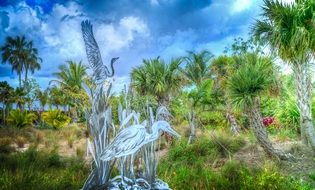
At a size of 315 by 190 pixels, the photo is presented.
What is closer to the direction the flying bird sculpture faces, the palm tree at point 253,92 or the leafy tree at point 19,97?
the palm tree

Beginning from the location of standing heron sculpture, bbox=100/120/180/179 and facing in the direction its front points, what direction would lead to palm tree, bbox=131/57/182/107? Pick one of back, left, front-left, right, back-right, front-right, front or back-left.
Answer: left

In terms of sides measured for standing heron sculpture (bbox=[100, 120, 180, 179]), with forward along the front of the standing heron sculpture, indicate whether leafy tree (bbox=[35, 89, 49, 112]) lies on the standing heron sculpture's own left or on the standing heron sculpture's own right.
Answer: on the standing heron sculpture's own left

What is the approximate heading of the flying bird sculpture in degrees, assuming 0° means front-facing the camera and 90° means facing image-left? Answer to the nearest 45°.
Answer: approximately 270°

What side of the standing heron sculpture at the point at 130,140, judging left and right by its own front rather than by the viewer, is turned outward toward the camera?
right

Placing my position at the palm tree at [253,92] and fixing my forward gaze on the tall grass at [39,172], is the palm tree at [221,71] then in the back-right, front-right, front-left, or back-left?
back-right

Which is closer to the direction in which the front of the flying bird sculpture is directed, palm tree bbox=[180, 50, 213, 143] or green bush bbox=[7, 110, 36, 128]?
the palm tree

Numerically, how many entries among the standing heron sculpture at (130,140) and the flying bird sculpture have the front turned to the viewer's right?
2

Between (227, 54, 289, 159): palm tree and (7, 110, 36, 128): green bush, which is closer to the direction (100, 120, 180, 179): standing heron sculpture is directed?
the palm tree

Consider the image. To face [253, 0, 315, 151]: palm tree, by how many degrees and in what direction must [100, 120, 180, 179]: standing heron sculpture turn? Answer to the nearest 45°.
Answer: approximately 45° to its left
